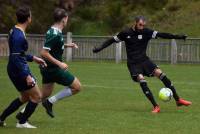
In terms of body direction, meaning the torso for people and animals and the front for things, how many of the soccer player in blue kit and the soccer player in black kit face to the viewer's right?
1

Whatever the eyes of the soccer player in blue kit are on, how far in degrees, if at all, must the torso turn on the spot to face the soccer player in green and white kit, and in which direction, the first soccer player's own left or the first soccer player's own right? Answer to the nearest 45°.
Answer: approximately 45° to the first soccer player's own left

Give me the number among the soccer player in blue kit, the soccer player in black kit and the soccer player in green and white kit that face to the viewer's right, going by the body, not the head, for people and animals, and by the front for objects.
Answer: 2

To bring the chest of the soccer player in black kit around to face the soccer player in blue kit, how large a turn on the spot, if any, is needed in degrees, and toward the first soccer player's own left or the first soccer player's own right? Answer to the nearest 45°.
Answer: approximately 45° to the first soccer player's own right

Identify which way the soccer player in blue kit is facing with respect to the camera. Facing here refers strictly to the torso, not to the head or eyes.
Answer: to the viewer's right

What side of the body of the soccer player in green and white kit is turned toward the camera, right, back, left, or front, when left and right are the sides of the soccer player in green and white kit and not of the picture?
right

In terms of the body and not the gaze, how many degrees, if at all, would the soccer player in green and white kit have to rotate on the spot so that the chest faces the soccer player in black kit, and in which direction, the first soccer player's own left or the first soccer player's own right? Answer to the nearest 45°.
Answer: approximately 45° to the first soccer player's own left

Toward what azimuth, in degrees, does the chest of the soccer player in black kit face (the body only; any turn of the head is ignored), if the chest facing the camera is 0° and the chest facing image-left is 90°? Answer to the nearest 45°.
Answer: approximately 0°

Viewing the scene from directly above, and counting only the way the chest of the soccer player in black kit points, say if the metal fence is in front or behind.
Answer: behind
